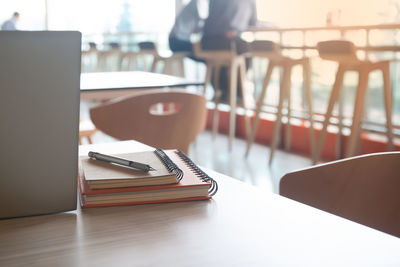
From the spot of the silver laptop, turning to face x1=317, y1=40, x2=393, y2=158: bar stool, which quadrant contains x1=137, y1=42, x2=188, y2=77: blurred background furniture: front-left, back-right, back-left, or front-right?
front-left

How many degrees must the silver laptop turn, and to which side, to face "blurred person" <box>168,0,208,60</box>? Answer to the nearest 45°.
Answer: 0° — it already faces them

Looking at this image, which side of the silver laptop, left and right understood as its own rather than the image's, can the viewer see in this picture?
back

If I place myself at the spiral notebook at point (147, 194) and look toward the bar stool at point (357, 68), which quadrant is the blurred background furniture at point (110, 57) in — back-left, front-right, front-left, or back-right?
front-left

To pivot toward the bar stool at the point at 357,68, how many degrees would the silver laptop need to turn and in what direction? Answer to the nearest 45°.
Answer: approximately 45° to its right

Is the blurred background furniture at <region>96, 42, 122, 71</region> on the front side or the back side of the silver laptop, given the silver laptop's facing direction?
on the front side

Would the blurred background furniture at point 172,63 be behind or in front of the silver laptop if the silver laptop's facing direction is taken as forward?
in front

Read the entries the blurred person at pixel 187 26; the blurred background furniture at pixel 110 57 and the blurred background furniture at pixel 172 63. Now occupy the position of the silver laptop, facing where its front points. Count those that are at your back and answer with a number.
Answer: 0
